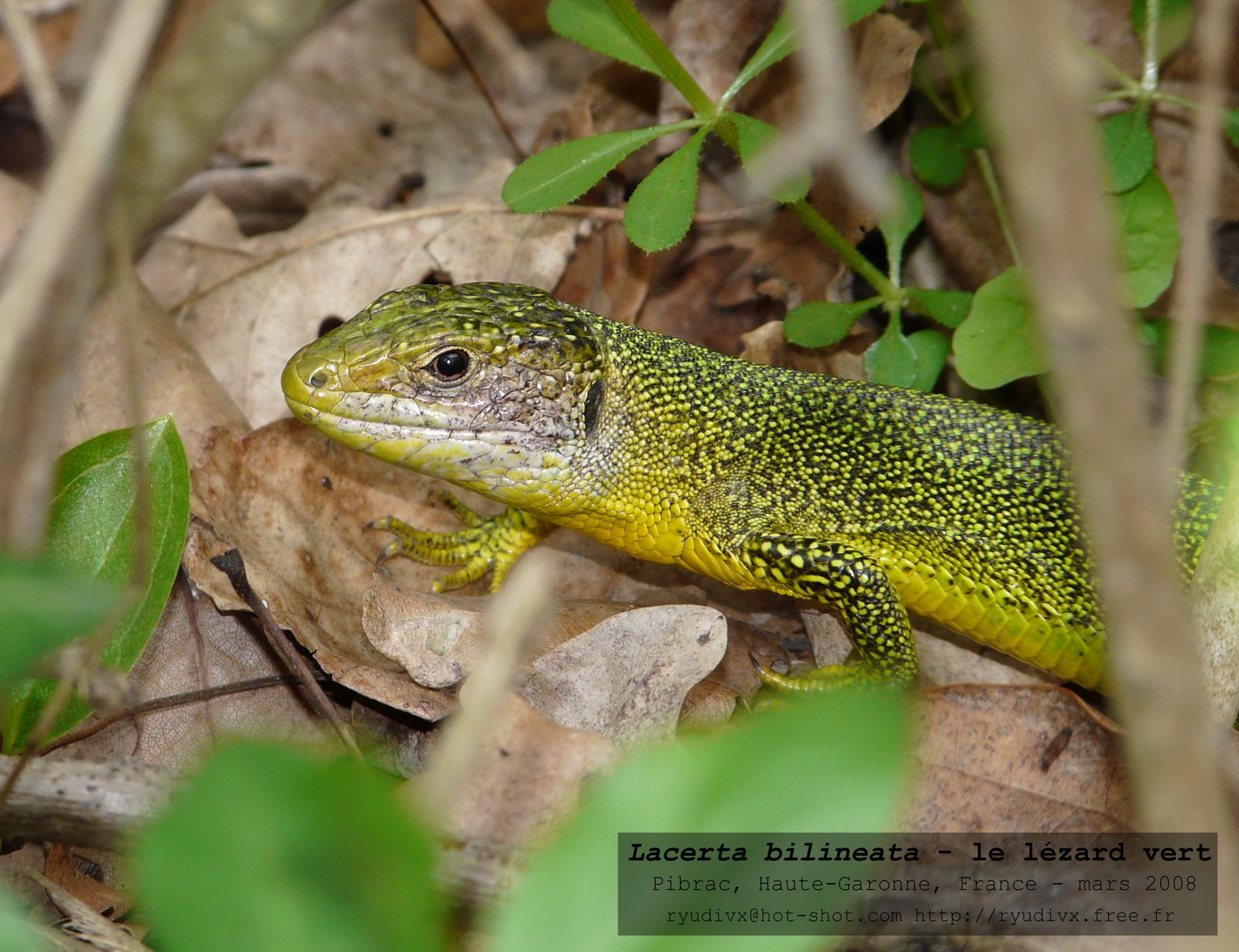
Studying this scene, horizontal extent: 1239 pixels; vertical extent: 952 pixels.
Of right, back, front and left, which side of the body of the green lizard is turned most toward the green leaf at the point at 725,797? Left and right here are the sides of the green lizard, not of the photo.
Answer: left

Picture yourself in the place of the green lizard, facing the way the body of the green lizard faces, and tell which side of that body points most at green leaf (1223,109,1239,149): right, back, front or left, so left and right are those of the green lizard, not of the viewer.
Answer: back

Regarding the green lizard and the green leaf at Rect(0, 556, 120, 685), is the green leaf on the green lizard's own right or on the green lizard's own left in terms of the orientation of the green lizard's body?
on the green lizard's own left

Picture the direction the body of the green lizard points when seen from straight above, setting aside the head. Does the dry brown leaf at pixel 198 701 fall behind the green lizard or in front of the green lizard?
in front

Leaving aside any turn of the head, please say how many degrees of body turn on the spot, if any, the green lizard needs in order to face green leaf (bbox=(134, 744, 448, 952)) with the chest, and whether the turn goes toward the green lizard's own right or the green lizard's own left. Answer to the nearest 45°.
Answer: approximately 90° to the green lizard's own left

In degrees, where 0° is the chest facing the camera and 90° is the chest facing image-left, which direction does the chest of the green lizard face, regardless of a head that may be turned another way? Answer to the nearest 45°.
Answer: approximately 90°

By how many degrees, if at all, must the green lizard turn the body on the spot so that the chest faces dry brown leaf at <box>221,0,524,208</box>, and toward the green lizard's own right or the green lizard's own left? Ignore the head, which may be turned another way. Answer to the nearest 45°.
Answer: approximately 45° to the green lizard's own right
